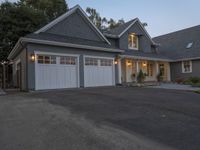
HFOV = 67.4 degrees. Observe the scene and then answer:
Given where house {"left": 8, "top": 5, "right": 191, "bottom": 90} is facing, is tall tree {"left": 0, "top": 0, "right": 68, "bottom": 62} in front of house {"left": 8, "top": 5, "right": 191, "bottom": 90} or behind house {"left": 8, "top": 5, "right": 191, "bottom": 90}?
behind

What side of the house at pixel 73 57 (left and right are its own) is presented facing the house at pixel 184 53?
left

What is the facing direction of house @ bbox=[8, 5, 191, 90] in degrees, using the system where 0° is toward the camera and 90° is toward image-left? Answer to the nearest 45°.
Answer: approximately 315°

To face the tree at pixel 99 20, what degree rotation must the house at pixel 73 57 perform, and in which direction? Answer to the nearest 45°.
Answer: approximately 135° to its left
